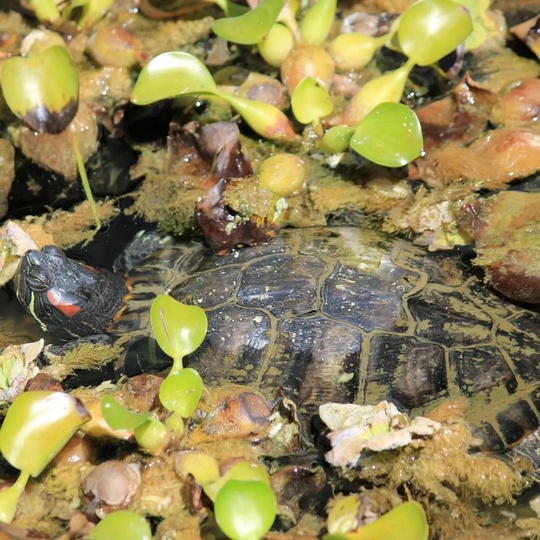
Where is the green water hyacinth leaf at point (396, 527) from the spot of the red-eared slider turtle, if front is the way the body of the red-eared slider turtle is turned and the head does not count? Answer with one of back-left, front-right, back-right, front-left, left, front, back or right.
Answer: left

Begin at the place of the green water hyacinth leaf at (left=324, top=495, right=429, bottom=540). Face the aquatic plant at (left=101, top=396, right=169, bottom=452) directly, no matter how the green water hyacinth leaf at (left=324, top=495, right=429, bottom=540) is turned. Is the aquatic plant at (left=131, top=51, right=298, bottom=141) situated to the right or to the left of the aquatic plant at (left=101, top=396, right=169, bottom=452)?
right

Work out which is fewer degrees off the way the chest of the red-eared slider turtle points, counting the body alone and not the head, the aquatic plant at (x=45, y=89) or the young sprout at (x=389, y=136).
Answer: the aquatic plant

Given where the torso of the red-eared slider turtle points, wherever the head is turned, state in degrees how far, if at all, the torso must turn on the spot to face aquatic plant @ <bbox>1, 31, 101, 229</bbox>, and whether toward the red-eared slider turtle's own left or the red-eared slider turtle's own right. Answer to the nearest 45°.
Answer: approximately 45° to the red-eared slider turtle's own right

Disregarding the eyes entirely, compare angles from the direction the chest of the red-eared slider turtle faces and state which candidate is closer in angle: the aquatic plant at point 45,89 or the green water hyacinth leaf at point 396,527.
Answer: the aquatic plant

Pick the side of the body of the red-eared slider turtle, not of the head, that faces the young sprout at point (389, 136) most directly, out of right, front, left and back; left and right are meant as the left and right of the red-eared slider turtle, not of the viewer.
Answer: right

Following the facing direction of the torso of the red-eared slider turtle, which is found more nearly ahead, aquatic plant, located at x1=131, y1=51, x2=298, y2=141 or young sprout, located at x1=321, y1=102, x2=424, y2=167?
the aquatic plant

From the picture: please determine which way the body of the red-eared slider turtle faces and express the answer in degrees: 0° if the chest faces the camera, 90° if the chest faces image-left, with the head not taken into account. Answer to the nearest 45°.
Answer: approximately 90°
